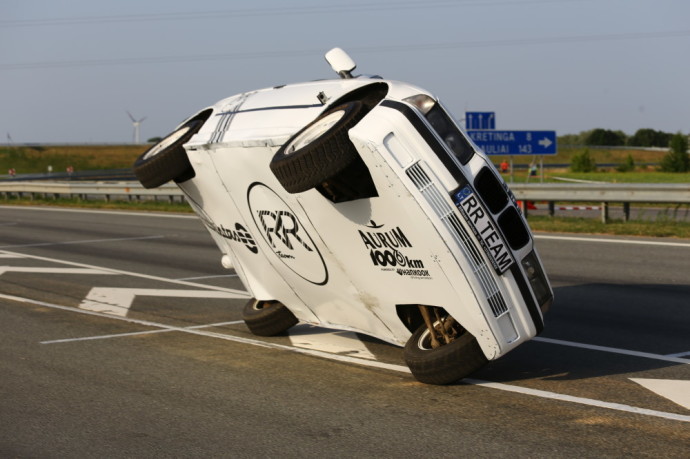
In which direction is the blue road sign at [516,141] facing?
toward the camera

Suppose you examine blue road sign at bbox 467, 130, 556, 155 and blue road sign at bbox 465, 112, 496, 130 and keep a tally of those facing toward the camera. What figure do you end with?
2

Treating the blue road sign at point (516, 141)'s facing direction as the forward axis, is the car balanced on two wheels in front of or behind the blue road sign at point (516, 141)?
in front

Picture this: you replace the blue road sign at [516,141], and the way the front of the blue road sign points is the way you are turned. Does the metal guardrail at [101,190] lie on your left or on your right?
on your right

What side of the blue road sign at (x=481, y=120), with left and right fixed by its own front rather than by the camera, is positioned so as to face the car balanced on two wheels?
front

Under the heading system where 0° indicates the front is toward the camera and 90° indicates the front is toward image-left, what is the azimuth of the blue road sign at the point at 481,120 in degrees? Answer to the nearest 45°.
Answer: approximately 0°

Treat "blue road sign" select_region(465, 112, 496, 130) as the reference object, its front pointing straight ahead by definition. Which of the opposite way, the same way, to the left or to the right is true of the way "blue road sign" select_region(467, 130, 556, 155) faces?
the same way
